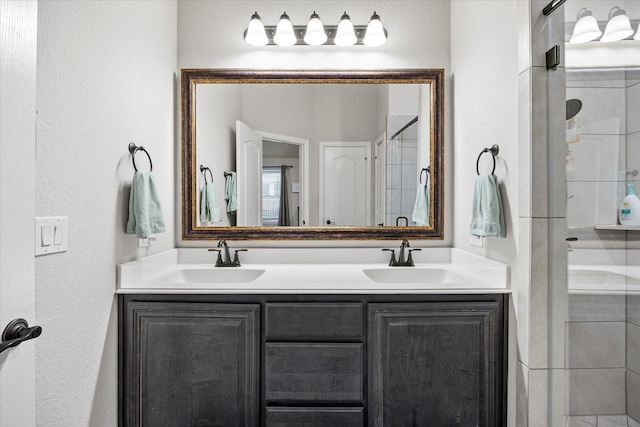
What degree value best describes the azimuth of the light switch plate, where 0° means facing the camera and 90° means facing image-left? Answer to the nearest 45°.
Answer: approximately 315°

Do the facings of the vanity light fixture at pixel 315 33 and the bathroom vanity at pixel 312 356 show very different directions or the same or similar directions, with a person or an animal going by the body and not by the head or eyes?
same or similar directions

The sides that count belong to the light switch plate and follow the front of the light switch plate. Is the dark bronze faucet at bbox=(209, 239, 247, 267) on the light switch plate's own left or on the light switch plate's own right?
on the light switch plate's own left

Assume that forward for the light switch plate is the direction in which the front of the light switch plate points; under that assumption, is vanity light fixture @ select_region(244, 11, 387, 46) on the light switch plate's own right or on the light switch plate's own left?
on the light switch plate's own left

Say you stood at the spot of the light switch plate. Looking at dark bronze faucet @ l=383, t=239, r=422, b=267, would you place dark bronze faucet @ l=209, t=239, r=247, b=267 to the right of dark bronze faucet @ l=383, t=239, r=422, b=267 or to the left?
left

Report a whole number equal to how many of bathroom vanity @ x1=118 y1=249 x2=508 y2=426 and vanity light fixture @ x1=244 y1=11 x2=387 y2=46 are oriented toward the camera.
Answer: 2

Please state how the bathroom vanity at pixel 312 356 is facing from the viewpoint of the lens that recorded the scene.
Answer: facing the viewer

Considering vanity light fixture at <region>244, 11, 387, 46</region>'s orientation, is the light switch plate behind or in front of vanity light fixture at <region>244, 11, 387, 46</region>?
in front

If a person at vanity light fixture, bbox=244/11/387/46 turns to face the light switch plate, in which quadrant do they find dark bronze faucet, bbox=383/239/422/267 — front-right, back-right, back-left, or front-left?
back-left

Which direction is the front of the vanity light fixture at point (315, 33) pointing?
toward the camera
